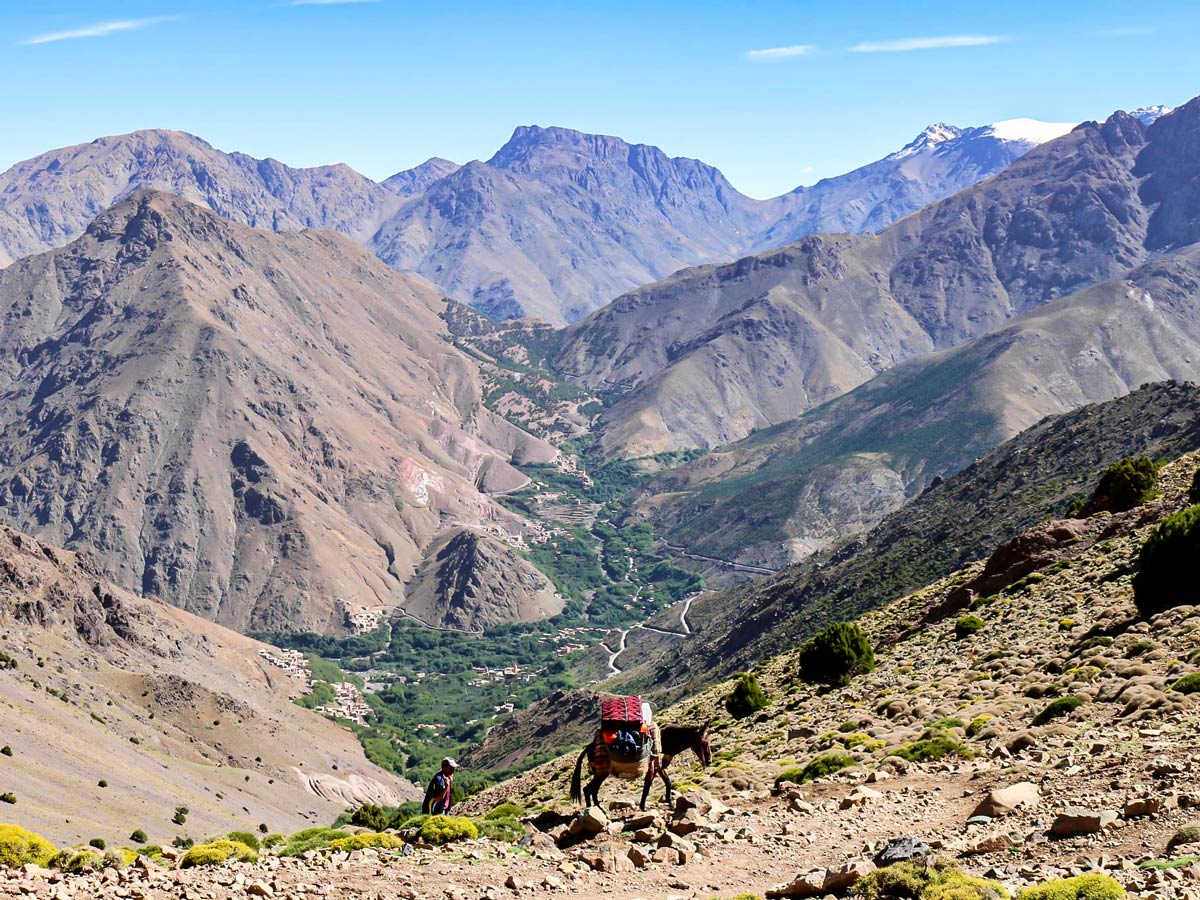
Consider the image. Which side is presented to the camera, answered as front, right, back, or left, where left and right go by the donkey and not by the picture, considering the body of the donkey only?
right

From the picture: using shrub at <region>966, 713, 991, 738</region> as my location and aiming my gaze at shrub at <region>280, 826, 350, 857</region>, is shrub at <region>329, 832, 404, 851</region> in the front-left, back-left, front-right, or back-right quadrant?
front-left

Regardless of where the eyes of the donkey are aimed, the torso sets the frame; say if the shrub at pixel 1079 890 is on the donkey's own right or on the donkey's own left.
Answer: on the donkey's own right

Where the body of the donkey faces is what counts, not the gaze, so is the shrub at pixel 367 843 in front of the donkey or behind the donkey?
behind

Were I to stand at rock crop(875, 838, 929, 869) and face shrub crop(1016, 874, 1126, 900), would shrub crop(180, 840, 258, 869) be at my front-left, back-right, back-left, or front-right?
back-right

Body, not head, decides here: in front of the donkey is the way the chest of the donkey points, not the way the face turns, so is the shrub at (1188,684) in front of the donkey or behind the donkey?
in front

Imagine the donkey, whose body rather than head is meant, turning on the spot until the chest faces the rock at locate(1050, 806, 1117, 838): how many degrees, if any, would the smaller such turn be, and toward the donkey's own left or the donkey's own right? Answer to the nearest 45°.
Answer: approximately 45° to the donkey's own right

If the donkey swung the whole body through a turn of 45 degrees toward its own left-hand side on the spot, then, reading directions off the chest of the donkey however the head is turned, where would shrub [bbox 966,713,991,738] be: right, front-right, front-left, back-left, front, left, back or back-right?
front

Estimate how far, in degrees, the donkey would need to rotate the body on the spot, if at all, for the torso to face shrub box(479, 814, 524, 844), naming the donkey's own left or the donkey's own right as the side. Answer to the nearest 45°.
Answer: approximately 180°

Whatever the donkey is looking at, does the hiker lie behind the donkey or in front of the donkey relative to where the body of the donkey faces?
behind

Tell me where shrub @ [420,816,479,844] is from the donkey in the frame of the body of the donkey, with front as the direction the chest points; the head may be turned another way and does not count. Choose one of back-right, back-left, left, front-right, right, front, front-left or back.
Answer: back

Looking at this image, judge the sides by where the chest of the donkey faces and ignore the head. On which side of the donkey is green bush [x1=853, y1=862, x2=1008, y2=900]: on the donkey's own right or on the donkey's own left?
on the donkey's own right

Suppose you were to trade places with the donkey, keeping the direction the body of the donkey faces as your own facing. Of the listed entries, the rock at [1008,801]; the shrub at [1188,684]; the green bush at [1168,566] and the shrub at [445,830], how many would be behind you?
1

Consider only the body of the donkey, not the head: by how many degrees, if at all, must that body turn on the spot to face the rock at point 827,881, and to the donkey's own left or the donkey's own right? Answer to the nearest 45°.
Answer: approximately 90° to the donkey's own right
